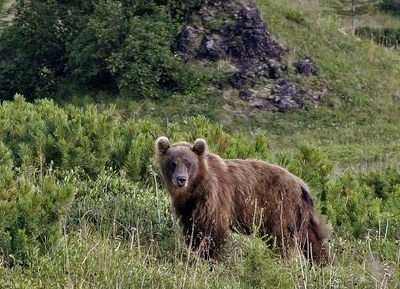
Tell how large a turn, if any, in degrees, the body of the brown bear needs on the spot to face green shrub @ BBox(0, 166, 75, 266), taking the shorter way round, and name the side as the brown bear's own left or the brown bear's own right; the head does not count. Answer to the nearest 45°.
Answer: approximately 45° to the brown bear's own left

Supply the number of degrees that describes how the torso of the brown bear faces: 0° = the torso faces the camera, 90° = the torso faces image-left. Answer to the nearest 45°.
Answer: approximately 90°
